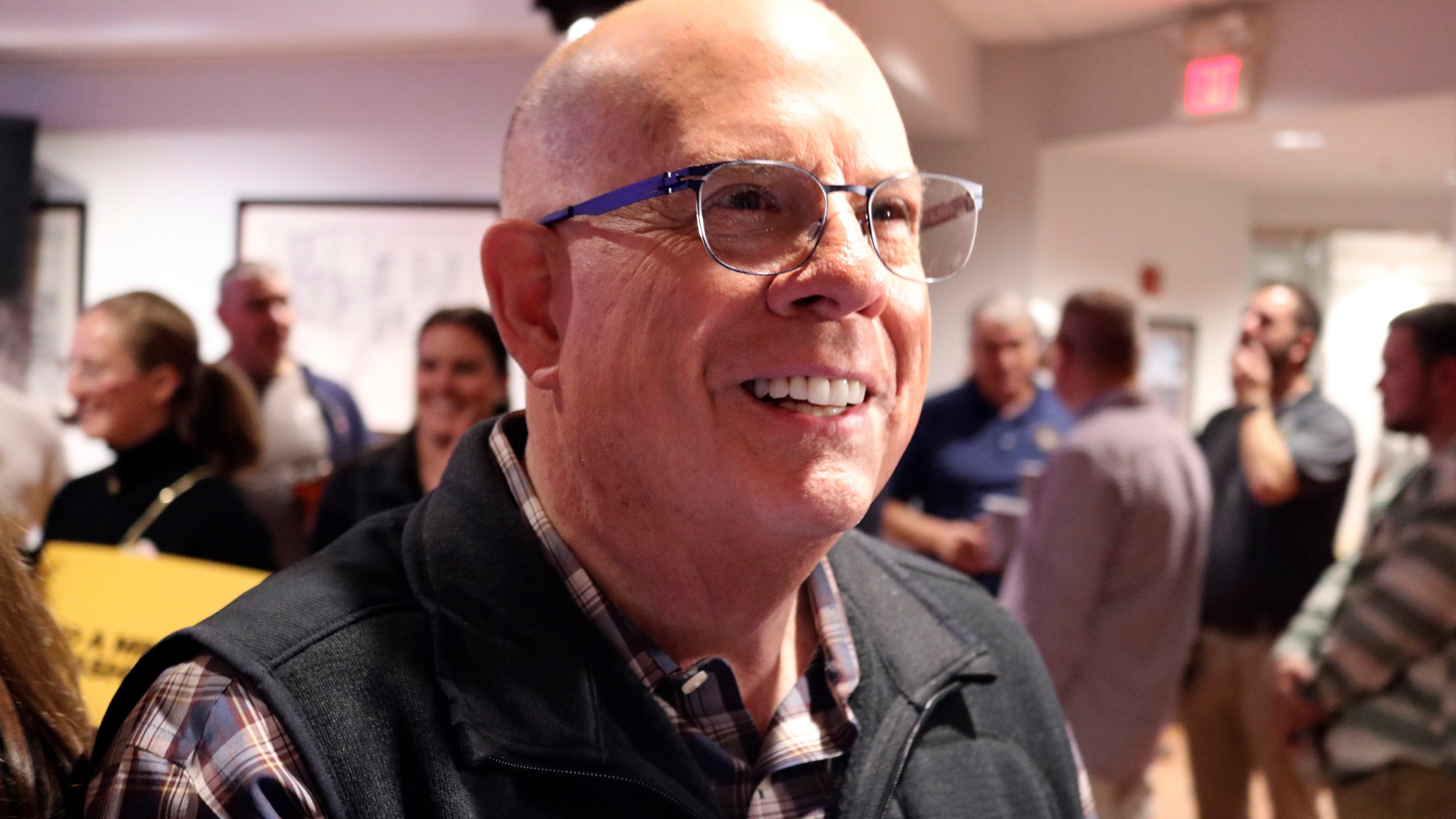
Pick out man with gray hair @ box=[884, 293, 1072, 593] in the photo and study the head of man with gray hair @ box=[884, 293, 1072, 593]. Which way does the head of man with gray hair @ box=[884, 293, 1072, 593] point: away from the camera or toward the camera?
toward the camera

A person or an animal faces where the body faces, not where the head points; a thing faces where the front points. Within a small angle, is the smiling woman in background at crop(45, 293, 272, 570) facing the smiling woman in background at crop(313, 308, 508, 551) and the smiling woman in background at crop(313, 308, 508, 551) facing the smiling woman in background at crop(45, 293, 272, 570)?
no

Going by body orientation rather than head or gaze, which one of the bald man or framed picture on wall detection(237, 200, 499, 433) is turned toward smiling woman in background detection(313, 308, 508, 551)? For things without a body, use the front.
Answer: the framed picture on wall

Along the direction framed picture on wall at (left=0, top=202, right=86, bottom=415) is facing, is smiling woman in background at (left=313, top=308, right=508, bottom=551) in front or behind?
in front

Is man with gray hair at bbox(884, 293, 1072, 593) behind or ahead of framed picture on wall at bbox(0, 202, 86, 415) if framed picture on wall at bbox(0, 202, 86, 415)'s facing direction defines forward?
ahead

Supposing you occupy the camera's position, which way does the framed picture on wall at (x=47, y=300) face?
facing the viewer

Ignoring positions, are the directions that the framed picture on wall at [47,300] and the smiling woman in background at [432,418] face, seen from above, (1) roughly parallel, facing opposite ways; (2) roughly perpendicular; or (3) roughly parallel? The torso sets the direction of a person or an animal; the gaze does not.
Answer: roughly parallel

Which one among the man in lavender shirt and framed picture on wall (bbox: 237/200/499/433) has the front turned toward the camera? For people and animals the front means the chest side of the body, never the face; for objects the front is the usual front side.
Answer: the framed picture on wall

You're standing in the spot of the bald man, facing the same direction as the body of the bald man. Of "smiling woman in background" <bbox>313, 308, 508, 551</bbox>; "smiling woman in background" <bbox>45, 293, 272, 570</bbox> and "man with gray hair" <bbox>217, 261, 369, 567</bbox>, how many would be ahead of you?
0

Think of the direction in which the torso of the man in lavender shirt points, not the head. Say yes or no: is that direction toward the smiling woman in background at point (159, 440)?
no

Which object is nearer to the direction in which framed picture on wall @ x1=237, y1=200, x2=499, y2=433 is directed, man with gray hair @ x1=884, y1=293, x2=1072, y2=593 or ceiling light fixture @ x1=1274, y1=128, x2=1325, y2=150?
the man with gray hair

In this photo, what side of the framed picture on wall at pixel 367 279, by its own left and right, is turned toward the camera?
front

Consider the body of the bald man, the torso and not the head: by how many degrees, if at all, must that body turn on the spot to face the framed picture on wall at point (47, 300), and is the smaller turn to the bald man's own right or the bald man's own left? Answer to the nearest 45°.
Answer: approximately 180°

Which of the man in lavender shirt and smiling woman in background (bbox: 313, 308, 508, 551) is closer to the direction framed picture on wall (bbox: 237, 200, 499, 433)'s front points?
the smiling woman in background

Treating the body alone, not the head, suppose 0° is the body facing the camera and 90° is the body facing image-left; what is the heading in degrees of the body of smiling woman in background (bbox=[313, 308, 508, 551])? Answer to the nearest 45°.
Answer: approximately 0°

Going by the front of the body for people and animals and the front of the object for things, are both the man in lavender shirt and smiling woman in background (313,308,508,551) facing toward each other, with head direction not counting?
no
